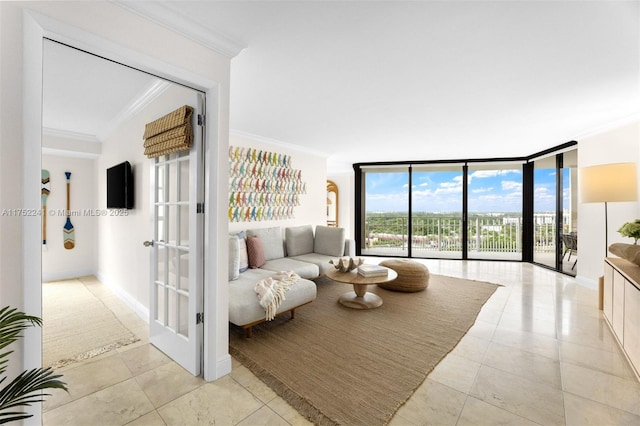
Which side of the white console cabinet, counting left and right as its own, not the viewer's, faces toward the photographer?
left

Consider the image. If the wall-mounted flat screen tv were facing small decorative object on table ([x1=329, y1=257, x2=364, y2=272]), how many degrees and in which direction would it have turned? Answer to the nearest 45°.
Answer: approximately 135° to its left

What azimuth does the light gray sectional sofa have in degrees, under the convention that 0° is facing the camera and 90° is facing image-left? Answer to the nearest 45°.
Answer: approximately 315°

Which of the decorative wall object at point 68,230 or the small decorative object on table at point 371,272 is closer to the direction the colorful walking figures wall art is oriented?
the small decorative object on table

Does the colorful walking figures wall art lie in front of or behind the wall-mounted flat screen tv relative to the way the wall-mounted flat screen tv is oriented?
behind

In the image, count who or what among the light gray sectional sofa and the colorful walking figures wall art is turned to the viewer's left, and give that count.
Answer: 0

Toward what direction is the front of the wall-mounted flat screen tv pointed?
to the viewer's left

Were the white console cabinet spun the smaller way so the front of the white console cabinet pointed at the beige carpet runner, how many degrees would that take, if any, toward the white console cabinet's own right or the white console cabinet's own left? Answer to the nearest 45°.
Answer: approximately 45° to the white console cabinet's own left

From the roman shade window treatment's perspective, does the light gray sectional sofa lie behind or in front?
behind

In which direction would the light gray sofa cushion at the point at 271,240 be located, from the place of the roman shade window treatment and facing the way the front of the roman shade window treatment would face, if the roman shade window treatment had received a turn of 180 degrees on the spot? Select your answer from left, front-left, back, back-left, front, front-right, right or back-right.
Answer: front

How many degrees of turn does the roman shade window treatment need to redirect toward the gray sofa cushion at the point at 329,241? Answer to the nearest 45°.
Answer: approximately 180°
